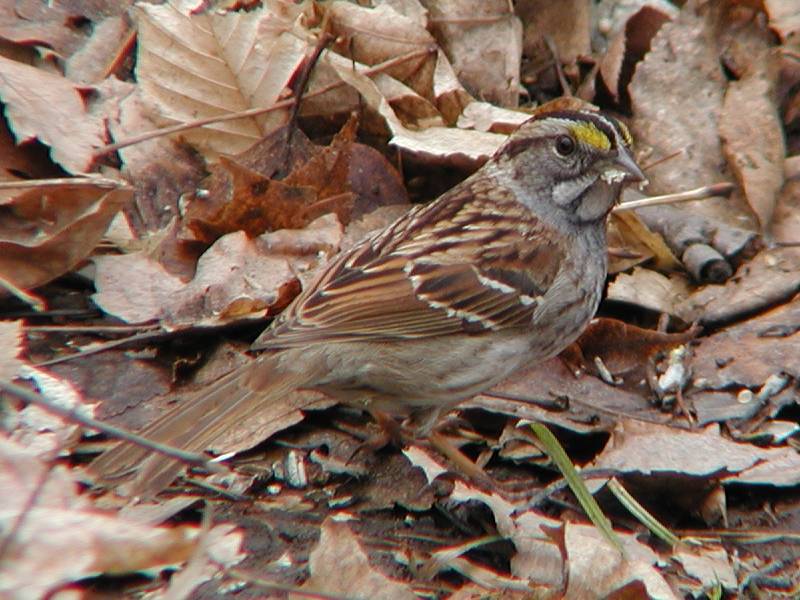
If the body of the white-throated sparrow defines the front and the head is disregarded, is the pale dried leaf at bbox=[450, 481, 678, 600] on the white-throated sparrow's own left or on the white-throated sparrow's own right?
on the white-throated sparrow's own right

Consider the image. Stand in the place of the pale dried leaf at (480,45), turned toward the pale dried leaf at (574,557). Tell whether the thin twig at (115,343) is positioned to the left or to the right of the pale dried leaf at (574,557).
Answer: right

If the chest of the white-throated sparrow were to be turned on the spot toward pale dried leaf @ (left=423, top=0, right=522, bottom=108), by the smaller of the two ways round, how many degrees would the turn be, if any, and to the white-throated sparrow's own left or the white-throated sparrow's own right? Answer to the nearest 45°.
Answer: approximately 90° to the white-throated sparrow's own left

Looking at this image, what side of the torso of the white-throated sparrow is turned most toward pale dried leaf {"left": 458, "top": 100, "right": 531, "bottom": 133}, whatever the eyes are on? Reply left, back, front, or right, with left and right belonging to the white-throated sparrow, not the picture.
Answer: left

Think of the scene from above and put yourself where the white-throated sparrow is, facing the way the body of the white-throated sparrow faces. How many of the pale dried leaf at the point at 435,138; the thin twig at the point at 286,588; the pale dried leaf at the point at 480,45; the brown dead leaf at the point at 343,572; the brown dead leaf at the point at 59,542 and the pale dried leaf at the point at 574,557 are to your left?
2

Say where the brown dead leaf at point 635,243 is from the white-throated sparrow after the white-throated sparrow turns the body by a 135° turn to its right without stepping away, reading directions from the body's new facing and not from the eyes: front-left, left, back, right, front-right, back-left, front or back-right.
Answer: back

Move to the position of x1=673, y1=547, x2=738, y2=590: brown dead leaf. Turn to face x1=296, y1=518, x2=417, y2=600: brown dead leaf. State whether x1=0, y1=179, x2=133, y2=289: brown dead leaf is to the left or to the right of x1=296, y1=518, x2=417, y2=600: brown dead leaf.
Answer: right

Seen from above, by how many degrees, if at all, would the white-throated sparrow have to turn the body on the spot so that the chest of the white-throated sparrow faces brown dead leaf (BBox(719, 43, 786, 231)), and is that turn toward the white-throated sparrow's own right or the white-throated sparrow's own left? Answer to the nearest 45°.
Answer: approximately 45° to the white-throated sparrow's own left

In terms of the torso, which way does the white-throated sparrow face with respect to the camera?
to the viewer's right

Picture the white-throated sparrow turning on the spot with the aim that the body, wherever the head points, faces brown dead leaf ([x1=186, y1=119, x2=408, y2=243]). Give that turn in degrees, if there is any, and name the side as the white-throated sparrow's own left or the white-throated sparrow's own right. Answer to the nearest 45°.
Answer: approximately 135° to the white-throated sparrow's own left

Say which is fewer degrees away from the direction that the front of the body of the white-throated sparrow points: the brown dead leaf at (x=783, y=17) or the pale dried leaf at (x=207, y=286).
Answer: the brown dead leaf

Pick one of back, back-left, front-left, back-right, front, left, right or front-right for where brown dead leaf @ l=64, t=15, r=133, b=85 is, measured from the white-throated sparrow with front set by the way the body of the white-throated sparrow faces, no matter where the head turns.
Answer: back-left
